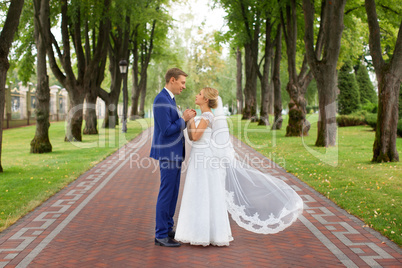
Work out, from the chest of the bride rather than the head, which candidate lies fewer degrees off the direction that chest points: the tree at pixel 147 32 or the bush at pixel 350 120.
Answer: the tree

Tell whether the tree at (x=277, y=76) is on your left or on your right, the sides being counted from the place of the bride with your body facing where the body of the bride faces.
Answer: on your right

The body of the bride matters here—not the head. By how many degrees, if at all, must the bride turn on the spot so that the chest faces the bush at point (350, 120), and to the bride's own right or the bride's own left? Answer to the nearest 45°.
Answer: approximately 90° to the bride's own right

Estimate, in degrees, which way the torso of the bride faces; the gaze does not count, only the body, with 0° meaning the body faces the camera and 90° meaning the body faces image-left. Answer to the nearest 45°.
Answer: approximately 90°

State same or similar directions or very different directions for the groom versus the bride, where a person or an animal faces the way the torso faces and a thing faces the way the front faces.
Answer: very different directions

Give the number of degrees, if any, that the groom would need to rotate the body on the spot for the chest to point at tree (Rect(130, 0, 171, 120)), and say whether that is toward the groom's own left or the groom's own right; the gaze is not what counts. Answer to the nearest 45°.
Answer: approximately 90° to the groom's own left

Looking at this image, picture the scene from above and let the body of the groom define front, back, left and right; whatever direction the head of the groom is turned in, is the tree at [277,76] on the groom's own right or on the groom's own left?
on the groom's own left

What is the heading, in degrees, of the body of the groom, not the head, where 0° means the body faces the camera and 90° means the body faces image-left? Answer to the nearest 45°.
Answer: approximately 270°

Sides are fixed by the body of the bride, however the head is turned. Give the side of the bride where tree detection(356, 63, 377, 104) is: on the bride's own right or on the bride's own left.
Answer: on the bride's own right

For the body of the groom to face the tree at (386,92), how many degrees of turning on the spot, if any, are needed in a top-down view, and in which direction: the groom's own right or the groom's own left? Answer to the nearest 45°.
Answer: approximately 45° to the groom's own left

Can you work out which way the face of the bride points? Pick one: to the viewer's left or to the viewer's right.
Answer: to the viewer's left

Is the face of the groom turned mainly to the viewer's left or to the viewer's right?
to the viewer's right

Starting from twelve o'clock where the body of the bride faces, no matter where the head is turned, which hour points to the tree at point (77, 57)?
The tree is roughly at 2 o'clock from the bride.

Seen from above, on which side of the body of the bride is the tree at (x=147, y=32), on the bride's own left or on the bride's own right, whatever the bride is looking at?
on the bride's own right

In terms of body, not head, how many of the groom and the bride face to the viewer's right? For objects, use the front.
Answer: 1
